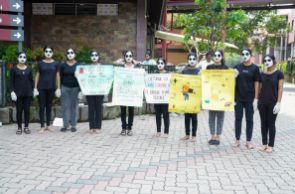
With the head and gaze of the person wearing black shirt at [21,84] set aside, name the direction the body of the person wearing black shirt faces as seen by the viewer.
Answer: toward the camera

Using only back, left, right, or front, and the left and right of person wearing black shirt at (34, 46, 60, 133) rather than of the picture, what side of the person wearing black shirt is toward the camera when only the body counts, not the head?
front

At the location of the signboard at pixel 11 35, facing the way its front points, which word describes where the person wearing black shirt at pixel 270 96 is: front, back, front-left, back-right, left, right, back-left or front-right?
front-left

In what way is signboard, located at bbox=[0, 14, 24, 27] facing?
toward the camera

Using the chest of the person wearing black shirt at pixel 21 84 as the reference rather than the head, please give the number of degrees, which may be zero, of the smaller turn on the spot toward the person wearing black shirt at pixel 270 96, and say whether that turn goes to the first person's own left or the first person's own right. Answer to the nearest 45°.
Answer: approximately 45° to the first person's own left

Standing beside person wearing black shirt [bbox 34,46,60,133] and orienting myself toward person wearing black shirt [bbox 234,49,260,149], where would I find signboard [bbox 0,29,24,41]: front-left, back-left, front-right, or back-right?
back-left

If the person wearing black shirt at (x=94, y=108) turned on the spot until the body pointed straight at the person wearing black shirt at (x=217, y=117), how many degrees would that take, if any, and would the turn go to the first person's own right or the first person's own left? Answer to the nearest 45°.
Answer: approximately 45° to the first person's own left

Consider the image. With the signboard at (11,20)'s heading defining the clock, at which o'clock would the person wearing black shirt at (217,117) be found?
The person wearing black shirt is roughly at 10 o'clock from the signboard.

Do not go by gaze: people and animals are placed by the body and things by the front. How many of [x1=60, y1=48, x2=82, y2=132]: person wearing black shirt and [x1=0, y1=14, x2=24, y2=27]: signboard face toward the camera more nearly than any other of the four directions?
2

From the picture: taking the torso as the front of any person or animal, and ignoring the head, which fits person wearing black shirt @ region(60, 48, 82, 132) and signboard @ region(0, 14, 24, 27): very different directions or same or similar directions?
same or similar directions

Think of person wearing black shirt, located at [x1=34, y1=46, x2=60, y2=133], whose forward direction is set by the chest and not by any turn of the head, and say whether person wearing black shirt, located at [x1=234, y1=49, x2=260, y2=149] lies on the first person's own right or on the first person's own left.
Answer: on the first person's own left

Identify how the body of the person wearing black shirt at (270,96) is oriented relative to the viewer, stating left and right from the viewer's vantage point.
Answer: facing the viewer and to the left of the viewer

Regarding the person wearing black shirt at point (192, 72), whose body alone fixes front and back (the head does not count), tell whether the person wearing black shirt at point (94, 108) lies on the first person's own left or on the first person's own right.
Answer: on the first person's own right
